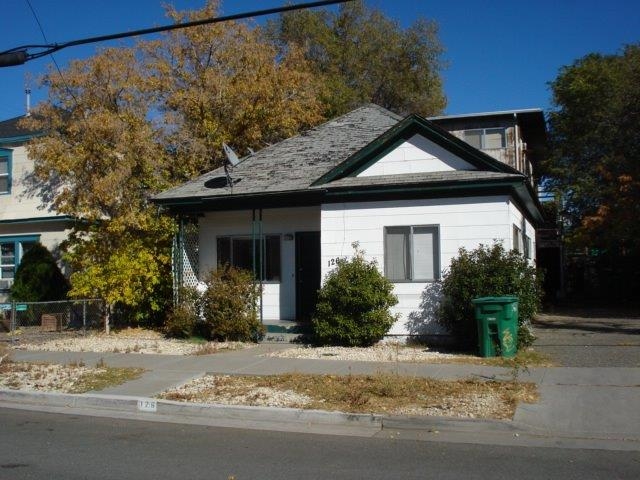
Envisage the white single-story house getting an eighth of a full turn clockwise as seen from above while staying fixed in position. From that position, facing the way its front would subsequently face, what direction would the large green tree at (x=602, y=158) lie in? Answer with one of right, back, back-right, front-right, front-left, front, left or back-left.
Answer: back

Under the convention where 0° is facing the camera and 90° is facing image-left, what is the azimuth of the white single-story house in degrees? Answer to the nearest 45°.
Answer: approximately 0°

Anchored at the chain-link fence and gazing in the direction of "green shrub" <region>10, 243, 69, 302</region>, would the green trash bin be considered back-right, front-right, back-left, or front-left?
back-right

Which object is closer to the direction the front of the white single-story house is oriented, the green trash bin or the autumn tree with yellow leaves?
the green trash bin

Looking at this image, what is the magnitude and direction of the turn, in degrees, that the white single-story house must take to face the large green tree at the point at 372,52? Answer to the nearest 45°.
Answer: approximately 180°

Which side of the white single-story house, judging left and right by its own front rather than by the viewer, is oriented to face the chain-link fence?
right

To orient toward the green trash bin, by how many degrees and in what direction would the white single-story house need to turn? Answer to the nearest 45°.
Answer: approximately 45° to its left

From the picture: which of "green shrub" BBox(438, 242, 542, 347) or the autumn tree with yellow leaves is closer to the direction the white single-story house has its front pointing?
the green shrub

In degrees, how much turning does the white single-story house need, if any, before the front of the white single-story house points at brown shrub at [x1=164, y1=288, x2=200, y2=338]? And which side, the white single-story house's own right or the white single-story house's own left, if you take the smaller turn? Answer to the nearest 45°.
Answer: approximately 90° to the white single-story house's own right
